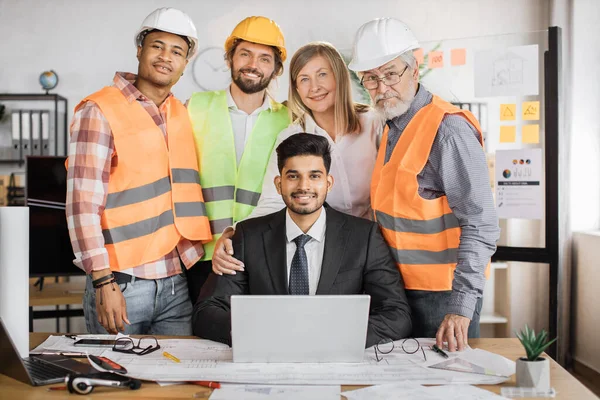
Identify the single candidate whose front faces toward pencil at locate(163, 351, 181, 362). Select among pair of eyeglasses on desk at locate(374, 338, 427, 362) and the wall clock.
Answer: the wall clock

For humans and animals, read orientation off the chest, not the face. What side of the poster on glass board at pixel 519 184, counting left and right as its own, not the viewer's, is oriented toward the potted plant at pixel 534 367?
front

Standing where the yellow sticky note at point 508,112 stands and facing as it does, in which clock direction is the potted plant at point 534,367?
The potted plant is roughly at 12 o'clock from the yellow sticky note.

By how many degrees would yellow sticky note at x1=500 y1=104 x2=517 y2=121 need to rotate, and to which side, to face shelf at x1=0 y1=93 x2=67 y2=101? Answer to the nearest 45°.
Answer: approximately 90° to its right

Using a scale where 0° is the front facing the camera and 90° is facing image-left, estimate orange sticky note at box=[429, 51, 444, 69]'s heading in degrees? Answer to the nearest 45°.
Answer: approximately 0°

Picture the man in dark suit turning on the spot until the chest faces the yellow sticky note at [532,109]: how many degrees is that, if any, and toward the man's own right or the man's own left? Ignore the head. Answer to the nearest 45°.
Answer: approximately 135° to the man's own left

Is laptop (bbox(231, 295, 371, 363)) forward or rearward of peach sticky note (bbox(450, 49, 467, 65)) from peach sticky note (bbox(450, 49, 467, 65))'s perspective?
forward

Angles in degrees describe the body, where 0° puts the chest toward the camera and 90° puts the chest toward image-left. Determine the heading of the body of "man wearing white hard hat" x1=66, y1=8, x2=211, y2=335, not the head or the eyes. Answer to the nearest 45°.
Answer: approximately 315°

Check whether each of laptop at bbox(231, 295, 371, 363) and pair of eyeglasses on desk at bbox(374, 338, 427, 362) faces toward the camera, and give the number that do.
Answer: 0

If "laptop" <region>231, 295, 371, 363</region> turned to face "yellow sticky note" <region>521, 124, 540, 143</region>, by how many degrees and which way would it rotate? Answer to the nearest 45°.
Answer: approximately 45° to its right
